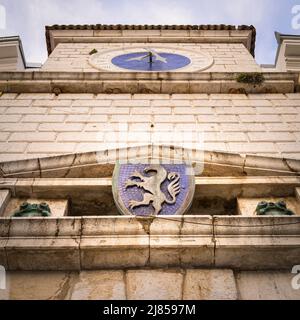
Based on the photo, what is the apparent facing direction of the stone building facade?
toward the camera
